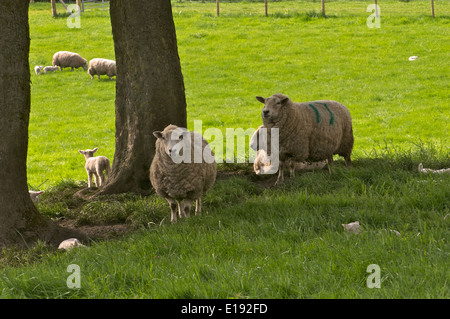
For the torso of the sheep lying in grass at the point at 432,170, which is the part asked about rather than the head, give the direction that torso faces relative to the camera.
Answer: to the viewer's left

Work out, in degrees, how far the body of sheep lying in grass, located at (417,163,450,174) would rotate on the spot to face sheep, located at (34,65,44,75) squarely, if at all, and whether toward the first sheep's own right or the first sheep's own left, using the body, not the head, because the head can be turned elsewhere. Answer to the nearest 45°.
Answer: approximately 45° to the first sheep's own right

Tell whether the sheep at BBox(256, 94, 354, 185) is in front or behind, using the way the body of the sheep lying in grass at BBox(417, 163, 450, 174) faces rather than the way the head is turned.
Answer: in front
